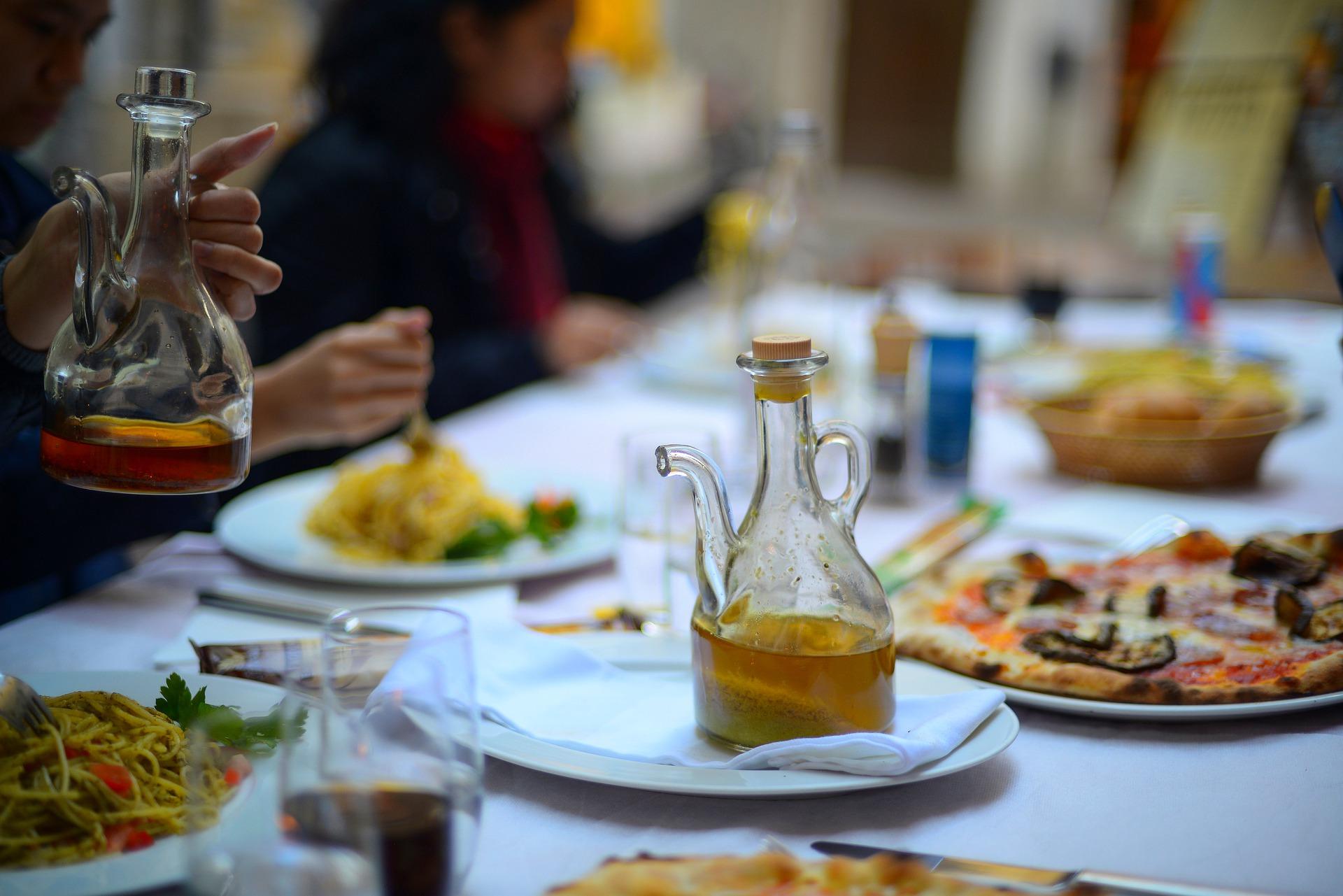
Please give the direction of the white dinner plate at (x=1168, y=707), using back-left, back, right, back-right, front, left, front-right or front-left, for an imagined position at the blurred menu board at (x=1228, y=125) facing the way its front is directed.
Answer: front

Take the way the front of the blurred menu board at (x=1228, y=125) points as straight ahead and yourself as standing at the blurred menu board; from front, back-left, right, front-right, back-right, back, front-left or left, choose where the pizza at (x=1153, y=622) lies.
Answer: front

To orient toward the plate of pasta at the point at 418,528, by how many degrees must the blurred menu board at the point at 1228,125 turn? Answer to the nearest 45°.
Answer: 0° — it already faces it

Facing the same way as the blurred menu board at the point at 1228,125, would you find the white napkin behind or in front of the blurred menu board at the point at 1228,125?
in front

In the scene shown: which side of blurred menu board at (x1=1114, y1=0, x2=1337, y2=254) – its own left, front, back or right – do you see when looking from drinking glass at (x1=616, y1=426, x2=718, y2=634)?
front

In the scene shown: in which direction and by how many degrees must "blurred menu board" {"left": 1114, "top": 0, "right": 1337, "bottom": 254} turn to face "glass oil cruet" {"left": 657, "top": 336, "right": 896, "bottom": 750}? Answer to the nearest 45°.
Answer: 0° — it already faces it

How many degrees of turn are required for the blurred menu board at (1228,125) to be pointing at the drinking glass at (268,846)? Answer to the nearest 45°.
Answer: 0° — it already faces it

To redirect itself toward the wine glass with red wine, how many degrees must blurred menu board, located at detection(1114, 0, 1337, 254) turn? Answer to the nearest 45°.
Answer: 0° — it already faces it

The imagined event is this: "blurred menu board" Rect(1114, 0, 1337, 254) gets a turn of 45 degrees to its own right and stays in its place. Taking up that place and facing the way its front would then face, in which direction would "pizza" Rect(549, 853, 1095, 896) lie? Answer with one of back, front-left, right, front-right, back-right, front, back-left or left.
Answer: front-left

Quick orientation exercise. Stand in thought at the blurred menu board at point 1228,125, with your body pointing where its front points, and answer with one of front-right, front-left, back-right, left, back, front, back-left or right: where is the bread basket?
front

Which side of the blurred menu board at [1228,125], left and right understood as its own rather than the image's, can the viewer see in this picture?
front

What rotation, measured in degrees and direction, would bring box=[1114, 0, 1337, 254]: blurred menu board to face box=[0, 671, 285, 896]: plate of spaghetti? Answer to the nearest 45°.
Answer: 0° — it already faces it

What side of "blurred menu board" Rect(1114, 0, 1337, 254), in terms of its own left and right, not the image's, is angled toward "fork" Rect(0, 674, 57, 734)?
front

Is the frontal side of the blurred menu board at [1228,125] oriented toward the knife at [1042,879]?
yes

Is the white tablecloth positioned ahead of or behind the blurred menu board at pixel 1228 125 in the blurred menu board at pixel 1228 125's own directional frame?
ahead

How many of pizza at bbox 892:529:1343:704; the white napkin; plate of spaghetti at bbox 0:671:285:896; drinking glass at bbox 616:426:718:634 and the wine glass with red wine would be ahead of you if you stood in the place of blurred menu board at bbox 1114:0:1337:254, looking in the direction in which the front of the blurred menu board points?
5
